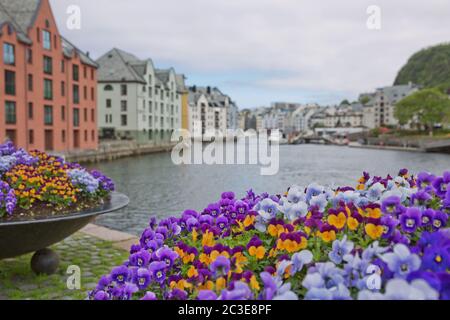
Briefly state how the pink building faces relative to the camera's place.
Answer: facing the viewer and to the right of the viewer

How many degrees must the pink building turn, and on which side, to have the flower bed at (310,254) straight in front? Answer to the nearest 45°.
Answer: approximately 45° to its right

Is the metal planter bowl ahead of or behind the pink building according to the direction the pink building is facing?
ahead

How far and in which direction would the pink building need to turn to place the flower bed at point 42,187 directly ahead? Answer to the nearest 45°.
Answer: approximately 45° to its right
